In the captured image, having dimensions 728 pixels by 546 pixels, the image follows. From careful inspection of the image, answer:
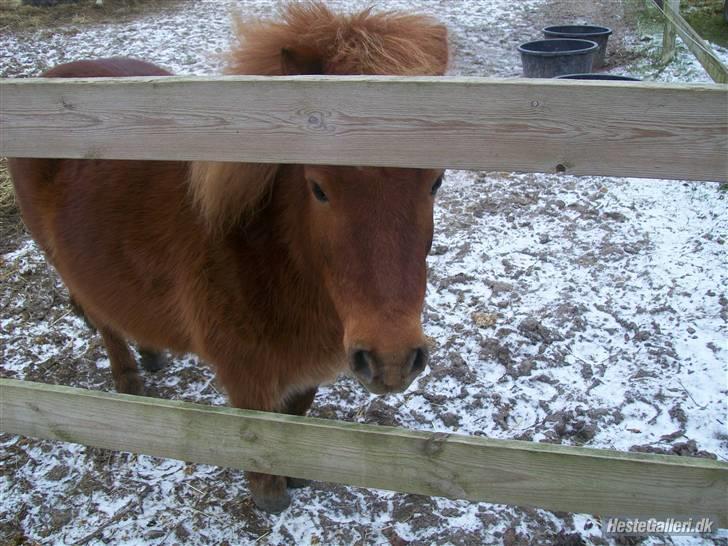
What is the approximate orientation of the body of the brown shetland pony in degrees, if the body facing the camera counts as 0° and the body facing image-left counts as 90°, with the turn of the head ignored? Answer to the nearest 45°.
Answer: approximately 315°

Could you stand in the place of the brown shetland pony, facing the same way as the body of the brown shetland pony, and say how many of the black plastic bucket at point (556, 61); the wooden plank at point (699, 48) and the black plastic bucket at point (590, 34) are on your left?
3

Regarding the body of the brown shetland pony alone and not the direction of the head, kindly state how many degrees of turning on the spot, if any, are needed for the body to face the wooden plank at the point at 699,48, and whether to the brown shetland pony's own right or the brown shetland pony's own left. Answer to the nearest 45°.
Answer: approximately 90° to the brown shetland pony's own left

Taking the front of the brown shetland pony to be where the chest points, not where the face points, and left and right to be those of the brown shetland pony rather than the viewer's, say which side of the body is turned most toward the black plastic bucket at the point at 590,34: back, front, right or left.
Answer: left

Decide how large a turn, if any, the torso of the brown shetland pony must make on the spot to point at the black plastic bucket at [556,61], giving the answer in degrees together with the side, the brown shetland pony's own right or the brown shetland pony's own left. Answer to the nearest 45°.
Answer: approximately 90° to the brown shetland pony's own left
